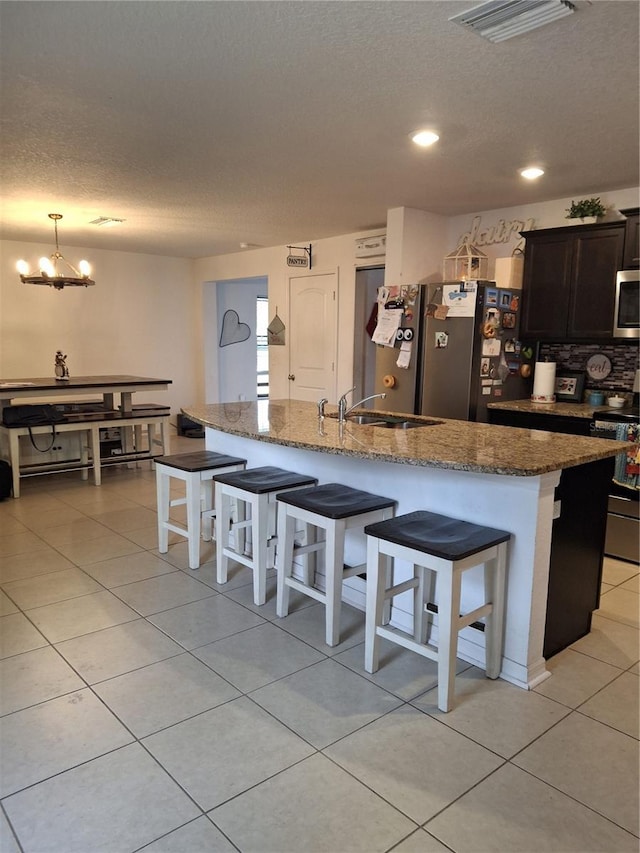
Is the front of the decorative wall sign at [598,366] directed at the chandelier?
no

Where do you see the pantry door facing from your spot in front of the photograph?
facing the viewer and to the left of the viewer

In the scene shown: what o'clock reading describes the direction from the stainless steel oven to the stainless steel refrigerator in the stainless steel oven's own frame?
The stainless steel refrigerator is roughly at 2 o'clock from the stainless steel oven.

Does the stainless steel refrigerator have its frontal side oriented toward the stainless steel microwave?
no

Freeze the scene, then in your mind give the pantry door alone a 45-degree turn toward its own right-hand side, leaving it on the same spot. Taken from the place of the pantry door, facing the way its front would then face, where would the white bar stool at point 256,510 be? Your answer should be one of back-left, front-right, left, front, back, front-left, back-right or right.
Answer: left

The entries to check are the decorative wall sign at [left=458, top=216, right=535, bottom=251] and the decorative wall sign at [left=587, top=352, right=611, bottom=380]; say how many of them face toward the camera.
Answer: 2

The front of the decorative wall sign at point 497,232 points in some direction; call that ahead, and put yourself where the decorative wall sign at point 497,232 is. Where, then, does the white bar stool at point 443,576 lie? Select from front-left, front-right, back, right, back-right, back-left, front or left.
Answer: front

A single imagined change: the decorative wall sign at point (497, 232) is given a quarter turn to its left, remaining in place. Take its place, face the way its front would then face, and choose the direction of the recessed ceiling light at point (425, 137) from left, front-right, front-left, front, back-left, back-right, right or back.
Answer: right

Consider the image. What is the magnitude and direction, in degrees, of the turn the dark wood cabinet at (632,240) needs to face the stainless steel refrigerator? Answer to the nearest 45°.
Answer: approximately 90° to its right

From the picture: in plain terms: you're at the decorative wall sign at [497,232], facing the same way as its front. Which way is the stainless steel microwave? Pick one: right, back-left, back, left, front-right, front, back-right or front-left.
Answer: front-left

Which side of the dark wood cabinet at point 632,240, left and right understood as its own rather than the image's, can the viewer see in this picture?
front

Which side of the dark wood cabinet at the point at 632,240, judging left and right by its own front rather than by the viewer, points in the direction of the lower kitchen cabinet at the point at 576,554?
front

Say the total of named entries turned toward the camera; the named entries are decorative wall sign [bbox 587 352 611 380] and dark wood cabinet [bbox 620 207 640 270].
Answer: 2

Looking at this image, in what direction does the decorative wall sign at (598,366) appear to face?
toward the camera

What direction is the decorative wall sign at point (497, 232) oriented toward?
toward the camera

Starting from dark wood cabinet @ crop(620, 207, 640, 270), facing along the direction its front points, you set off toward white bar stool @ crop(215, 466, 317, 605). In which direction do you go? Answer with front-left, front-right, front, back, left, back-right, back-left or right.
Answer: front-right

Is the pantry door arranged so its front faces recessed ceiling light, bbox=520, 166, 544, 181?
no

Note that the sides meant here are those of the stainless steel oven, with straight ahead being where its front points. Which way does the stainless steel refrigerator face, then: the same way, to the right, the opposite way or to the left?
the same way

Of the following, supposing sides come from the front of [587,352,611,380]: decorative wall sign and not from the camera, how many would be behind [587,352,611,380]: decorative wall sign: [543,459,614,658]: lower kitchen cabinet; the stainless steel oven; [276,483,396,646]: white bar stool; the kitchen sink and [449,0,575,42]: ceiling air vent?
0

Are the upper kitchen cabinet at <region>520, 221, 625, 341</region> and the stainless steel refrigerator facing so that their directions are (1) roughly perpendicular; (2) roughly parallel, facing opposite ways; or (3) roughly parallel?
roughly parallel

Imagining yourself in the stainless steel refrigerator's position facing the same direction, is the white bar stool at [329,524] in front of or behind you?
in front
